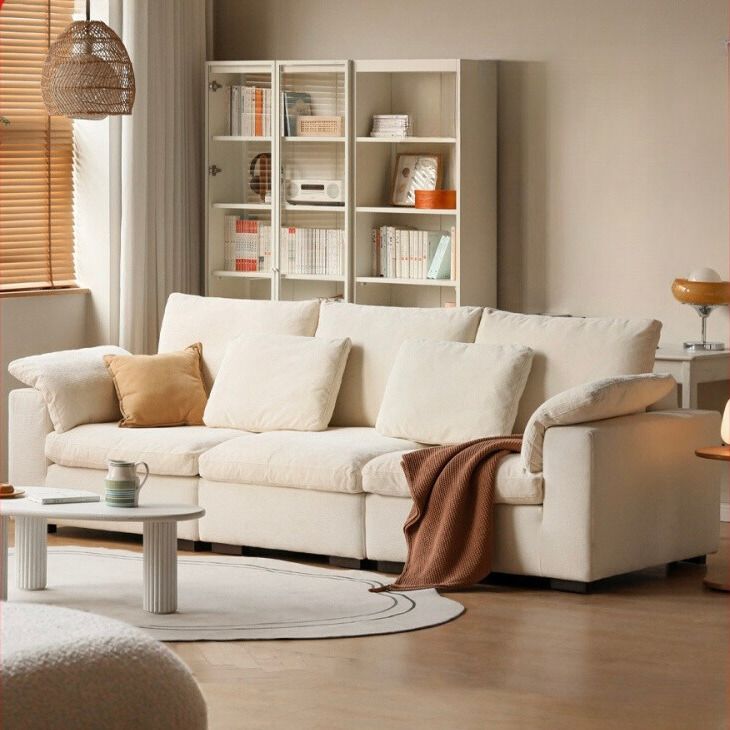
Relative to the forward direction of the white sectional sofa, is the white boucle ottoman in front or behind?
in front

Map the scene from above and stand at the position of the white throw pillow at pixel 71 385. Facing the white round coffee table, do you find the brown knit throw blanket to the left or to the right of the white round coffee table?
left

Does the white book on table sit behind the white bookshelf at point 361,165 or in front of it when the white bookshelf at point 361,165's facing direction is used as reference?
in front

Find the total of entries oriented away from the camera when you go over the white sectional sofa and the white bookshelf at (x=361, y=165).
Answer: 0

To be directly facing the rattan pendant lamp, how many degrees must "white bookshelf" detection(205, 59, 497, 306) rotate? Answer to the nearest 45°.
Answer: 0° — it already faces it

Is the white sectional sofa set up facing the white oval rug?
yes

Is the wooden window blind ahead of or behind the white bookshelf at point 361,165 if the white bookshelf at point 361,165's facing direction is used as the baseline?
ahead

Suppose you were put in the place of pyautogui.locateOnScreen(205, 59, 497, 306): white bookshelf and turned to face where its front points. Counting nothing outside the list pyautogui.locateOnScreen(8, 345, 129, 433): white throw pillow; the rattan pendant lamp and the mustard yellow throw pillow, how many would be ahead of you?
3

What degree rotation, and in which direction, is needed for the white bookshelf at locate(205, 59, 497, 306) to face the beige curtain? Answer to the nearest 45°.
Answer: approximately 45° to its right

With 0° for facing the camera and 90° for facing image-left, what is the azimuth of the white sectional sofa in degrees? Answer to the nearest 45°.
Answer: approximately 45°

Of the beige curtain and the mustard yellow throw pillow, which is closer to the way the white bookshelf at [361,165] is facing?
the mustard yellow throw pillow

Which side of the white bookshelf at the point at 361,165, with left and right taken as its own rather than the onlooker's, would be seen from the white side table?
left
